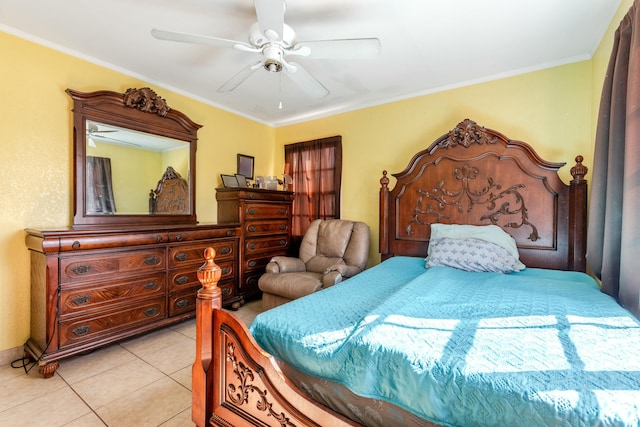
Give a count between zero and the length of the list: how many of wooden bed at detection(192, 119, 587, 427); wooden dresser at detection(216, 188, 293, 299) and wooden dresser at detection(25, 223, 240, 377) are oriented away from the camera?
0

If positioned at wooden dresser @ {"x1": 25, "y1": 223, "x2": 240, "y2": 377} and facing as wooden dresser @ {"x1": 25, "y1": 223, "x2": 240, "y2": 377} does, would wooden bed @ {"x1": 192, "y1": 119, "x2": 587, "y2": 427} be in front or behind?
in front

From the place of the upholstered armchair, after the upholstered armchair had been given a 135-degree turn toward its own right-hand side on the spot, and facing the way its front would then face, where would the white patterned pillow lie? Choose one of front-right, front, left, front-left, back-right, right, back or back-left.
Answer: back-right

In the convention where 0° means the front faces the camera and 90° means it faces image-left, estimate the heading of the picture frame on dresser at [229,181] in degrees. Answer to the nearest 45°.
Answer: approximately 315°

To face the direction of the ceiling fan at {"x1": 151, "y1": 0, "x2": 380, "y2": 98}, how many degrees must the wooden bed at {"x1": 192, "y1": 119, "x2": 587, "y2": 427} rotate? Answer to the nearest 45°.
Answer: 0° — it already faces it

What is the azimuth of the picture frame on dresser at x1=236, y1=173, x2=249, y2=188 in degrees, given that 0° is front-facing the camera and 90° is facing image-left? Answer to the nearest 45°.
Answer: approximately 315°

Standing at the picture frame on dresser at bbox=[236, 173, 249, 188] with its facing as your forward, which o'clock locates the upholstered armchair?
The upholstered armchair is roughly at 12 o'clock from the picture frame on dresser.

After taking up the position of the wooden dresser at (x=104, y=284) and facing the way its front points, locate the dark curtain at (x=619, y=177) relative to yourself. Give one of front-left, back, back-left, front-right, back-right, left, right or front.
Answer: front

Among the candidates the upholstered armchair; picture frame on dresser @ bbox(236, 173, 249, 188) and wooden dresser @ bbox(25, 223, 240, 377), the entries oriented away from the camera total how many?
0

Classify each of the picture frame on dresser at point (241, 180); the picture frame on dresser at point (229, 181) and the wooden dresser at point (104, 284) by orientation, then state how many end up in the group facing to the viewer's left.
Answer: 0

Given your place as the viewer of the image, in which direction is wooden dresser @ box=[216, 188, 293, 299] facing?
facing the viewer and to the right of the viewer

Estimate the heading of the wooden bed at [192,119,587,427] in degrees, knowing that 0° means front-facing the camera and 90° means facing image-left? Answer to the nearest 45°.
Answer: approximately 45°

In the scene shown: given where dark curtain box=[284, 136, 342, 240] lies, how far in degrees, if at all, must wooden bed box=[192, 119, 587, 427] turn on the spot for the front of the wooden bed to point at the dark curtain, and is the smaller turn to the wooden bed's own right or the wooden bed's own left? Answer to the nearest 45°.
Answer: approximately 90° to the wooden bed's own right
